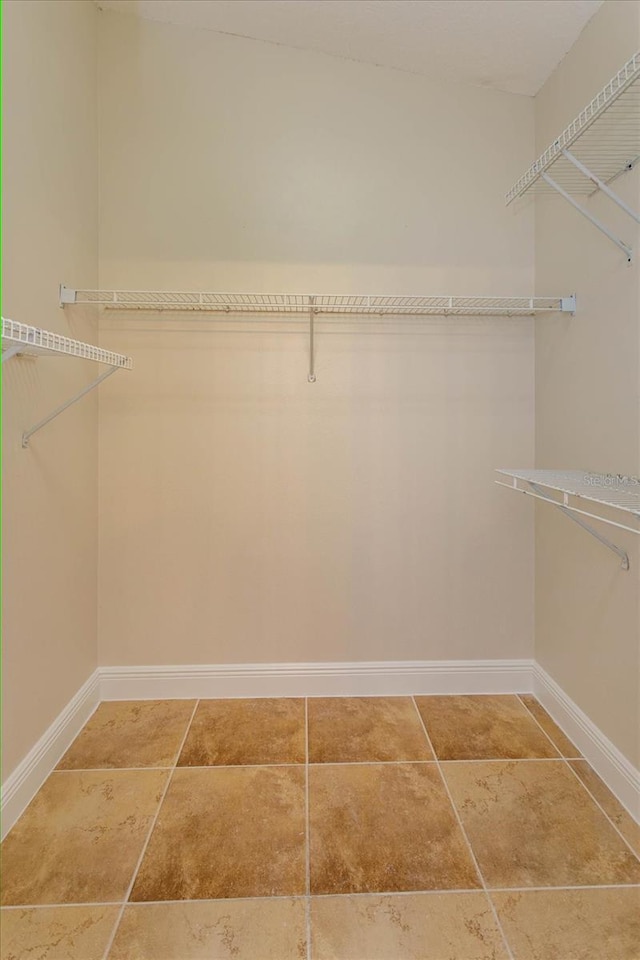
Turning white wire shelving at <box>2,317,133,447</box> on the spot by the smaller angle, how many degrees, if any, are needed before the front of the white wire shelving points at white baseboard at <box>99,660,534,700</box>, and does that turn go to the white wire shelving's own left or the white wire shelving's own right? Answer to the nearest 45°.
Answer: approximately 90° to the white wire shelving's own left

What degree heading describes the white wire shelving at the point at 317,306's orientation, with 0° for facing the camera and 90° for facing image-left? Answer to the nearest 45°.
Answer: approximately 0°

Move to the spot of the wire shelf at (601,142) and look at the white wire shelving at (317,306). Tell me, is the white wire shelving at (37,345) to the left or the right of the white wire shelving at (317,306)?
left

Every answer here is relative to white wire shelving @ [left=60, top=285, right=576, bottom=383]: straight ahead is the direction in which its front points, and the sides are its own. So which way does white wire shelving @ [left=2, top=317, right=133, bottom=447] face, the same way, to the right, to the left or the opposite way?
to the left

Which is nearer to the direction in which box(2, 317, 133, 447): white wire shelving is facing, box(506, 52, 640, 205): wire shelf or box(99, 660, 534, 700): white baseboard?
the wire shelf

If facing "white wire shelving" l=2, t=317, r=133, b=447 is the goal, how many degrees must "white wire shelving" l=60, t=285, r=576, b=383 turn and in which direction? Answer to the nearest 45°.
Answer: approximately 45° to its right

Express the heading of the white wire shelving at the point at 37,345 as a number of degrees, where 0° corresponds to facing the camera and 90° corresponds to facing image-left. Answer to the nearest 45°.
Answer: approximately 315°
